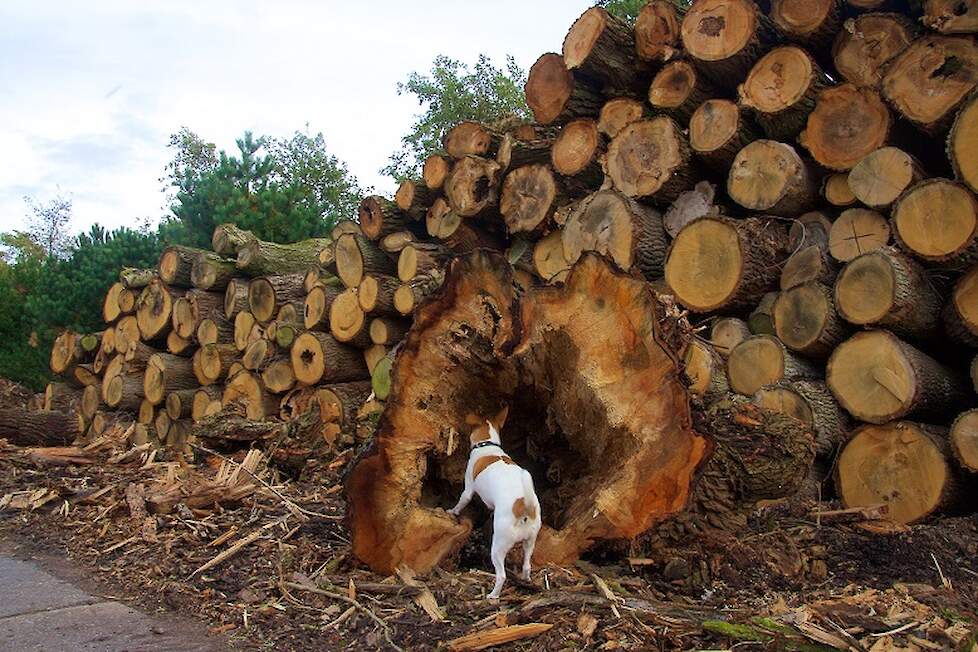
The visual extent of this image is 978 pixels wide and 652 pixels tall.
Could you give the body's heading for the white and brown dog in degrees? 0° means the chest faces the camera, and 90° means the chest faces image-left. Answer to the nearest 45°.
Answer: approximately 135°

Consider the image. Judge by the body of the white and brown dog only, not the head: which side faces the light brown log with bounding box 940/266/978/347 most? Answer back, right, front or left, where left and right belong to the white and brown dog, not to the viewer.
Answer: right

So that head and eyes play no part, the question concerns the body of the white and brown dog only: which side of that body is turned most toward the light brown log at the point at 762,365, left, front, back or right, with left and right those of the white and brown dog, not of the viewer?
right

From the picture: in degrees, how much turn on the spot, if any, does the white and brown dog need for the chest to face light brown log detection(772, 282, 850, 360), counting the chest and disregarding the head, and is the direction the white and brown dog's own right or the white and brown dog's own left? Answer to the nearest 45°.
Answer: approximately 90° to the white and brown dog's own right

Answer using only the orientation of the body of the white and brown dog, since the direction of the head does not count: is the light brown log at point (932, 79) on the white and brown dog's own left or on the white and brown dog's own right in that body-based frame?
on the white and brown dog's own right
